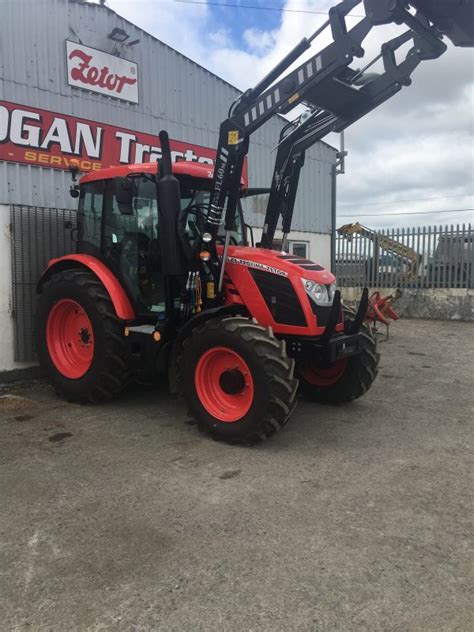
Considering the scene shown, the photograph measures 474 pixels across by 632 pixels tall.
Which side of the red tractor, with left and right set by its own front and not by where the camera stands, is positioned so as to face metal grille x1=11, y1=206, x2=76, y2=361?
back

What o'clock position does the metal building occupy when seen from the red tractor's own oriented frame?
The metal building is roughly at 6 o'clock from the red tractor.

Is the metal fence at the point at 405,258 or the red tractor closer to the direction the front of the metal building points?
the red tractor

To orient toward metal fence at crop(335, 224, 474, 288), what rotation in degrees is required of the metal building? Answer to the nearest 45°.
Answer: approximately 90° to its left

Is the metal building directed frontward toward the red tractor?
yes

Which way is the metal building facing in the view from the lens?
facing the viewer and to the right of the viewer

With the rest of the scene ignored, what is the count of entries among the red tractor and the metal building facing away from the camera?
0
